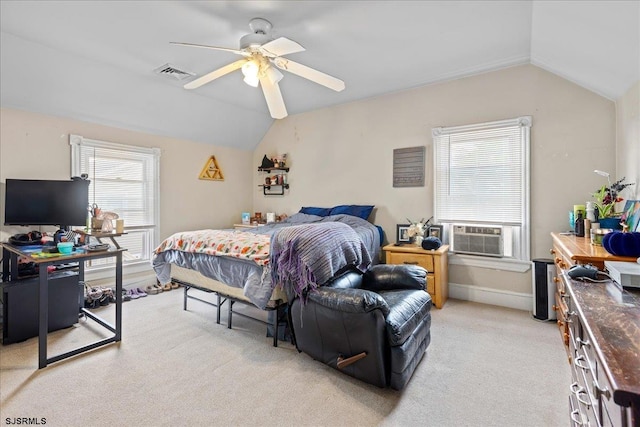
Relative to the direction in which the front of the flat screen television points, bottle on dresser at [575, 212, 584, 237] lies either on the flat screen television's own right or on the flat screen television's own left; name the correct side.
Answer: on the flat screen television's own left

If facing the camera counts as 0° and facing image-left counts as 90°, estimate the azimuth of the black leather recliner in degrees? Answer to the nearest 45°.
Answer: approximately 315°

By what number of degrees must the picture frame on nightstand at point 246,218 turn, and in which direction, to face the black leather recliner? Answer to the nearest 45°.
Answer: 0° — it already faces it

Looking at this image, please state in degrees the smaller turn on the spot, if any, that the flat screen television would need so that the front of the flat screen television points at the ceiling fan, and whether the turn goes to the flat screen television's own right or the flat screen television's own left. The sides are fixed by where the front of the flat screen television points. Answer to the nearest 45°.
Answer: approximately 45° to the flat screen television's own left

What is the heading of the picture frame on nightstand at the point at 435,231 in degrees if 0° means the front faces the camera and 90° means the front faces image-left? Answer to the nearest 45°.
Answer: approximately 45°

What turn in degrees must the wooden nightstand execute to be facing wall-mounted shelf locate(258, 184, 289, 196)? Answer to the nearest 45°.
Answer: approximately 90° to its right

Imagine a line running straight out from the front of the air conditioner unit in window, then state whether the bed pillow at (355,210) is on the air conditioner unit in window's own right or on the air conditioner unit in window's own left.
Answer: on the air conditioner unit in window's own right

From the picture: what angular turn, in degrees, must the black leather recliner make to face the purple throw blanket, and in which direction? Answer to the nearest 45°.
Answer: approximately 180°

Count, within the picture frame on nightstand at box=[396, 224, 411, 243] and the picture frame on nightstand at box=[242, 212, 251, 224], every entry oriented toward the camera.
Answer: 2

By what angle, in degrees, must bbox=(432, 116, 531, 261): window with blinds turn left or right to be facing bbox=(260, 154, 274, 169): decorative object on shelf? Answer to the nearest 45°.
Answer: approximately 45° to its right

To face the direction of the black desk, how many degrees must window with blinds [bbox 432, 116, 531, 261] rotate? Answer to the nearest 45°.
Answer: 0° — it already faces it

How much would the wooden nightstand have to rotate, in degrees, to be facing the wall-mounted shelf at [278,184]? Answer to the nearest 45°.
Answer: approximately 90° to its right

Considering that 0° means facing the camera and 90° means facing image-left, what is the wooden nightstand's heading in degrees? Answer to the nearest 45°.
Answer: approximately 45°

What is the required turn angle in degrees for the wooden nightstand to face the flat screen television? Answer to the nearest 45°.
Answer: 0° — it already faces it
